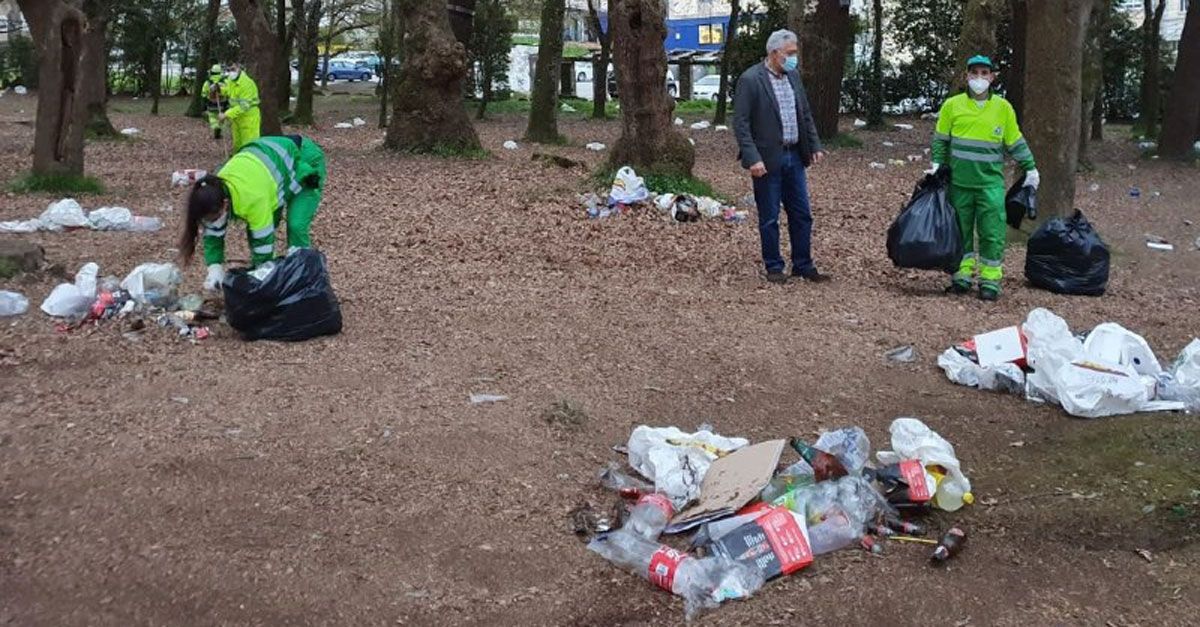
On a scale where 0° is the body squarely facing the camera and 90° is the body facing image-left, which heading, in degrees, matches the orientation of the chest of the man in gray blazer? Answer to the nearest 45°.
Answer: approximately 315°

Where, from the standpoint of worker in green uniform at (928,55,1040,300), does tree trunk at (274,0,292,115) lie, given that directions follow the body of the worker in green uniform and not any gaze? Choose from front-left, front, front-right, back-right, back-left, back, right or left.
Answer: back-right

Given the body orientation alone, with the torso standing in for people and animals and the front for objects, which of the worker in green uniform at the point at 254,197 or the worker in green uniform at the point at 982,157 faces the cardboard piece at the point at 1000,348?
the worker in green uniform at the point at 982,157

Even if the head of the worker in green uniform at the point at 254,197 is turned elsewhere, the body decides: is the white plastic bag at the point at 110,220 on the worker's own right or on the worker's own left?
on the worker's own right

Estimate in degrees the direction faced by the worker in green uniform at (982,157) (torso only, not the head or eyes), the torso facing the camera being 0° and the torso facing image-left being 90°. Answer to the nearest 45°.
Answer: approximately 0°

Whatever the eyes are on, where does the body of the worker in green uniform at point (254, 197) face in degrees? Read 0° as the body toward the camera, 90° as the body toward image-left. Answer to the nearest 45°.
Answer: approximately 45°

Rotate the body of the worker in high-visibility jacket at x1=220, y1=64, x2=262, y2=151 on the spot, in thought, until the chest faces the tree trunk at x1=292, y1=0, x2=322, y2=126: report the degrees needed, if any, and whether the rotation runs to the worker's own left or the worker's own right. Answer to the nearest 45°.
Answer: approximately 135° to the worker's own right

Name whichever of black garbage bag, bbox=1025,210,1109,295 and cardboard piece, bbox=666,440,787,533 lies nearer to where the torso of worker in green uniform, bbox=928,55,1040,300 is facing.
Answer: the cardboard piece
